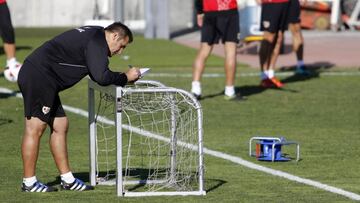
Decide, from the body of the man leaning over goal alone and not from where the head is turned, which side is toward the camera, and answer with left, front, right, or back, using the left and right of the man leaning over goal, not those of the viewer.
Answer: right

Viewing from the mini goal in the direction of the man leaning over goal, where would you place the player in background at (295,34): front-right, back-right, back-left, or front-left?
back-right

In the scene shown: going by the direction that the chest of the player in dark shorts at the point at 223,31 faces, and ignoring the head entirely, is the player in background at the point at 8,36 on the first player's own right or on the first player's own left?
on the first player's own left

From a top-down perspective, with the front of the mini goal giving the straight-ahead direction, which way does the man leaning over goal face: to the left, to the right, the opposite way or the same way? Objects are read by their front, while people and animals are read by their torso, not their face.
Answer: the opposite way

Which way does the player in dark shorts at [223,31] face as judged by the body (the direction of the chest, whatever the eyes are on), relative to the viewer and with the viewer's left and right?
facing away from the viewer and to the right of the viewer
